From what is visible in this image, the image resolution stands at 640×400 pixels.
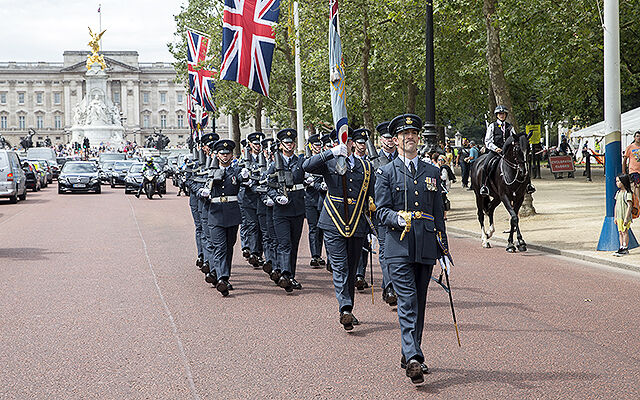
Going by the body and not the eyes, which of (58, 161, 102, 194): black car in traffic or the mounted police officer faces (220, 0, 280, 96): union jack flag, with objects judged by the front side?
the black car in traffic

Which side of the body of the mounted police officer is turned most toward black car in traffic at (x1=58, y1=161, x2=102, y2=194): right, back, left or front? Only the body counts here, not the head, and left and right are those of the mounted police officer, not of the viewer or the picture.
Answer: back

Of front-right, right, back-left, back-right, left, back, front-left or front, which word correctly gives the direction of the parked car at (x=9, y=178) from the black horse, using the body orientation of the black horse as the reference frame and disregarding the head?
back

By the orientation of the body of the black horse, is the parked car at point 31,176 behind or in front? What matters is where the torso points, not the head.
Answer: behind

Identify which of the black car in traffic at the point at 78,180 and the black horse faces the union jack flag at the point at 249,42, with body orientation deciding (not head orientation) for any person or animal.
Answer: the black car in traffic

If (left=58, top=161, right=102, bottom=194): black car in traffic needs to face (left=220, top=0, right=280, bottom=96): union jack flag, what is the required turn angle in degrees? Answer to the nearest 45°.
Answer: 0° — it already faces it

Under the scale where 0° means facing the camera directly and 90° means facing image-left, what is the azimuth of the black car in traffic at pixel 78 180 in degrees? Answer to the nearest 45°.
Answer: approximately 0°

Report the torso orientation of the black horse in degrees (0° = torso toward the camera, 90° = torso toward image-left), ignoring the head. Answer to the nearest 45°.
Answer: approximately 315°

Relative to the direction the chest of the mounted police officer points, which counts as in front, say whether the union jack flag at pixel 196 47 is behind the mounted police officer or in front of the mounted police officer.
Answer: behind

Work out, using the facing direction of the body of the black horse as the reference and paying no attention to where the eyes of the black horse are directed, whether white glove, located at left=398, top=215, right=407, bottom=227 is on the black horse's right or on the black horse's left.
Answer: on the black horse's right

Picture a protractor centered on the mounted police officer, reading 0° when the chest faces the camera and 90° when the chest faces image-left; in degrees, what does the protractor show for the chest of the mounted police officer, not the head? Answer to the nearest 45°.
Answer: approximately 315°
